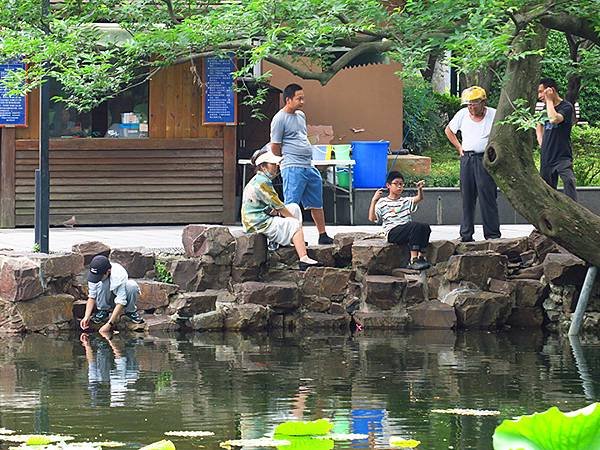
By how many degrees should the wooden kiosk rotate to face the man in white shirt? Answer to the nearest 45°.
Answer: approximately 45° to its left

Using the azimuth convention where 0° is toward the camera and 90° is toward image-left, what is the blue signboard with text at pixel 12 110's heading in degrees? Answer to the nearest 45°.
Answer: approximately 0°

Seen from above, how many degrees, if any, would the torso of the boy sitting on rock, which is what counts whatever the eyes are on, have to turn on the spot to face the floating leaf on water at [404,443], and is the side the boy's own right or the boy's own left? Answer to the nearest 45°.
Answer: approximately 45° to the boy's own right

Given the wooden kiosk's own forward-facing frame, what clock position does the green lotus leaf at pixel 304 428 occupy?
The green lotus leaf is roughly at 12 o'clock from the wooden kiosk.

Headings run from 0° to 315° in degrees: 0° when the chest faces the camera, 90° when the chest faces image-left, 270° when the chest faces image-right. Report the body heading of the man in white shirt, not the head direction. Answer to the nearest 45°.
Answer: approximately 0°

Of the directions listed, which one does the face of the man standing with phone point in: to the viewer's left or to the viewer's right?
to the viewer's left

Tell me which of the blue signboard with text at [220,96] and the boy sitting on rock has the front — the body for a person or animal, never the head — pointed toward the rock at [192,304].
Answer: the blue signboard with text

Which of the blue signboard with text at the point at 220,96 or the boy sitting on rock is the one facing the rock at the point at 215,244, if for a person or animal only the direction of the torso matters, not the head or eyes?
the blue signboard with text

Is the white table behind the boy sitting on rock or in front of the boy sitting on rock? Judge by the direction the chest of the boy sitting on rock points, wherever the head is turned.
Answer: behind
